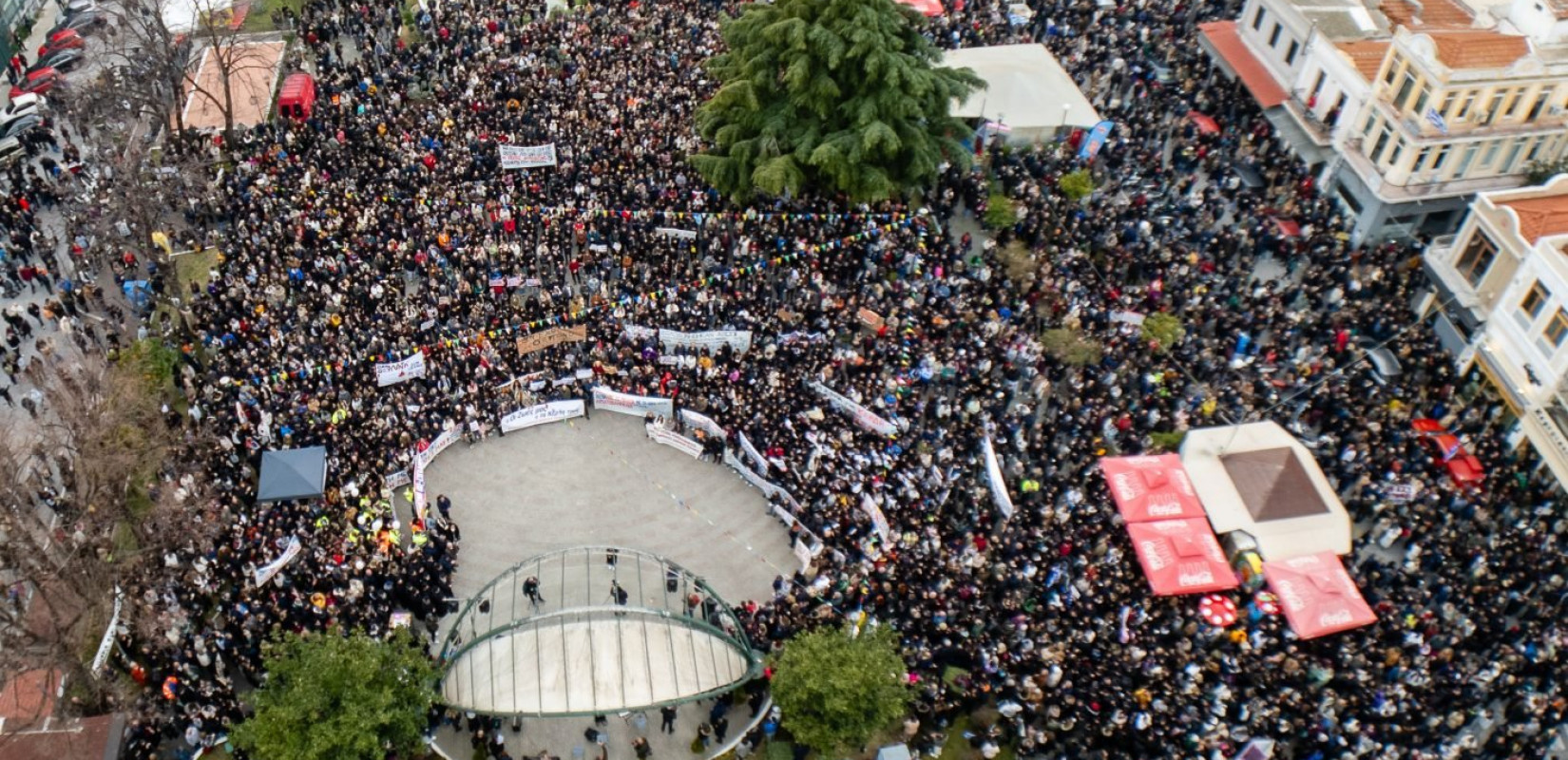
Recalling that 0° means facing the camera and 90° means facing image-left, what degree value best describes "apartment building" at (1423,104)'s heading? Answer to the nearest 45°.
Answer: approximately 45°

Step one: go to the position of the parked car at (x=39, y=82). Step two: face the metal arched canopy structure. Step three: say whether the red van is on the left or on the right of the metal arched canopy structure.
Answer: left

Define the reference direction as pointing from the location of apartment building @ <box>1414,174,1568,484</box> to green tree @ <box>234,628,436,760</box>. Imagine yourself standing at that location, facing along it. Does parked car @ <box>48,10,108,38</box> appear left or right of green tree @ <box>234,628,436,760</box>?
right

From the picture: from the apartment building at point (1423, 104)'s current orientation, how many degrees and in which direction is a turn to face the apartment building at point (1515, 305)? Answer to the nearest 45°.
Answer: approximately 90° to its left

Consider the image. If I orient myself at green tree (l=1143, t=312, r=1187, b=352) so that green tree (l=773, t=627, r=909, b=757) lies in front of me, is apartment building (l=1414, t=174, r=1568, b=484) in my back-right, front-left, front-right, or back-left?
back-left

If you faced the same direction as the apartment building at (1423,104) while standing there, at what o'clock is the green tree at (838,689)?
The green tree is roughly at 11 o'clock from the apartment building.
